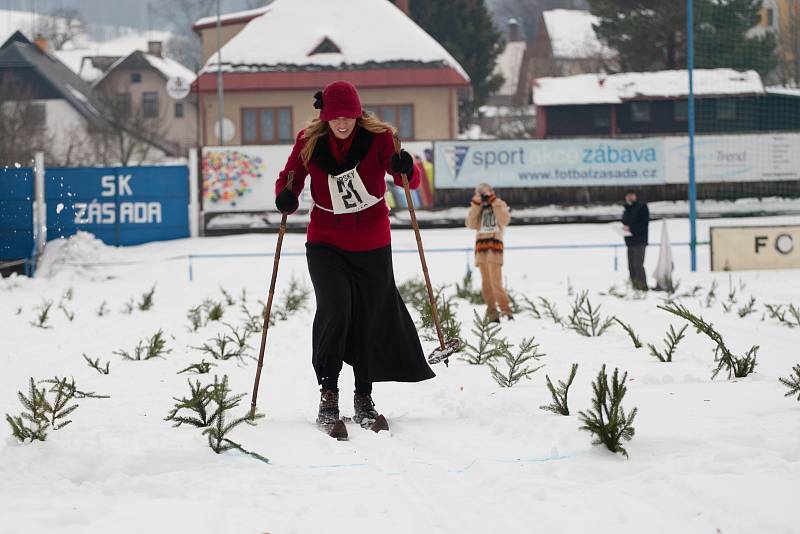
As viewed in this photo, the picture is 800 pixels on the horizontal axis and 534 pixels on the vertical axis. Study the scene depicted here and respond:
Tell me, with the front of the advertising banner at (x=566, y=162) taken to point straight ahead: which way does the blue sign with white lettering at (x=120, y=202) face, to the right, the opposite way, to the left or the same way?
the same way

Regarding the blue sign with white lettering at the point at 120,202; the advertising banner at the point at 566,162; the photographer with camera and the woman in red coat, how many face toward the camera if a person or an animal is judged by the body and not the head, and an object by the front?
4

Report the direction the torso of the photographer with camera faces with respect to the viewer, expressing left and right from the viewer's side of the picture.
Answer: facing the viewer

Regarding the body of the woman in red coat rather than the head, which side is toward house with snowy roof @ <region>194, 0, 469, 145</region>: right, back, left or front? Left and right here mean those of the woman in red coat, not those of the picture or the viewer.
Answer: back

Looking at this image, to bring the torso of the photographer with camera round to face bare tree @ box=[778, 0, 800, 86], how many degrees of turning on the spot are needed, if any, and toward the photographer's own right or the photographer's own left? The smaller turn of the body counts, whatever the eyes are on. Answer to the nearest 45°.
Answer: approximately 180°

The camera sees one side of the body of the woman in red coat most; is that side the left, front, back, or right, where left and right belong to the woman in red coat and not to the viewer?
front

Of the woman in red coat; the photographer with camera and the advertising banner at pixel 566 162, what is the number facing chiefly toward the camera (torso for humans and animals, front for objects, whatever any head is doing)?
3

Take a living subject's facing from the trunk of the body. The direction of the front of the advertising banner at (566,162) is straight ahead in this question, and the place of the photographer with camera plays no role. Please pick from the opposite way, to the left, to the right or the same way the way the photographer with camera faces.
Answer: the same way

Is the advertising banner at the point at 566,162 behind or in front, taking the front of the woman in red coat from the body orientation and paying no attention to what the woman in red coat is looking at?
behind

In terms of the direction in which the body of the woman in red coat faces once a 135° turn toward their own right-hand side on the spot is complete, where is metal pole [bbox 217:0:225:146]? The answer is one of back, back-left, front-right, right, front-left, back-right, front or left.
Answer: front-right

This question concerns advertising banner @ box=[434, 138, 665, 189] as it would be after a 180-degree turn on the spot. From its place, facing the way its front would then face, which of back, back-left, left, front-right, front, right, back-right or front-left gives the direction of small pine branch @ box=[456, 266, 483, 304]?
back

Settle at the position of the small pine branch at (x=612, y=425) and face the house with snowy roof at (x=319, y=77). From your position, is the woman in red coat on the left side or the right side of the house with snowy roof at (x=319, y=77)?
left

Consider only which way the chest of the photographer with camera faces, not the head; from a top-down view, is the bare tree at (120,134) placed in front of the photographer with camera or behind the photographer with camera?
behind

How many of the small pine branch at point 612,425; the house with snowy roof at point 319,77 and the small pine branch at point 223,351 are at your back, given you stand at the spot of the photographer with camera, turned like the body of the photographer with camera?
1

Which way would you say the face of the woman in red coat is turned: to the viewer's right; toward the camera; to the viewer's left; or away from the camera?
toward the camera

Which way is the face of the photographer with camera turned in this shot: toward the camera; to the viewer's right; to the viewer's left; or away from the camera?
toward the camera

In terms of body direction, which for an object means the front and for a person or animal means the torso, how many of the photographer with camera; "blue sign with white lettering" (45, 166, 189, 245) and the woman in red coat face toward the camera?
3
